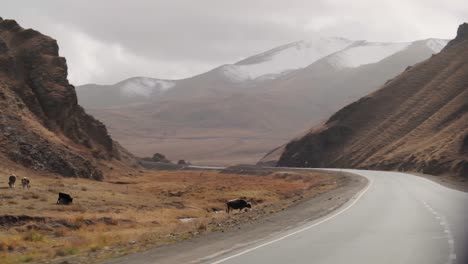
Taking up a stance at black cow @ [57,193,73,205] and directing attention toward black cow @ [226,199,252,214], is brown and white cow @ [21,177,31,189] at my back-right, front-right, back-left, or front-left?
back-left

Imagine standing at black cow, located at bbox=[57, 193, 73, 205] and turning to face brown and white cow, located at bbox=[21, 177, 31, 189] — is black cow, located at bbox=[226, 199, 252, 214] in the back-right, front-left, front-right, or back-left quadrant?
back-right
